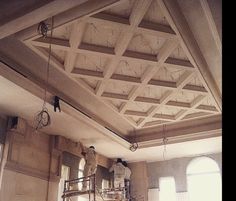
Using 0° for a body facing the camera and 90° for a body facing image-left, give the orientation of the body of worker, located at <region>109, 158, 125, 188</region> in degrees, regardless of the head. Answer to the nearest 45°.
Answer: approximately 180°

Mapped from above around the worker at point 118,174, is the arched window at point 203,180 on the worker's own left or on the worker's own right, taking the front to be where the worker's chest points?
on the worker's own right
